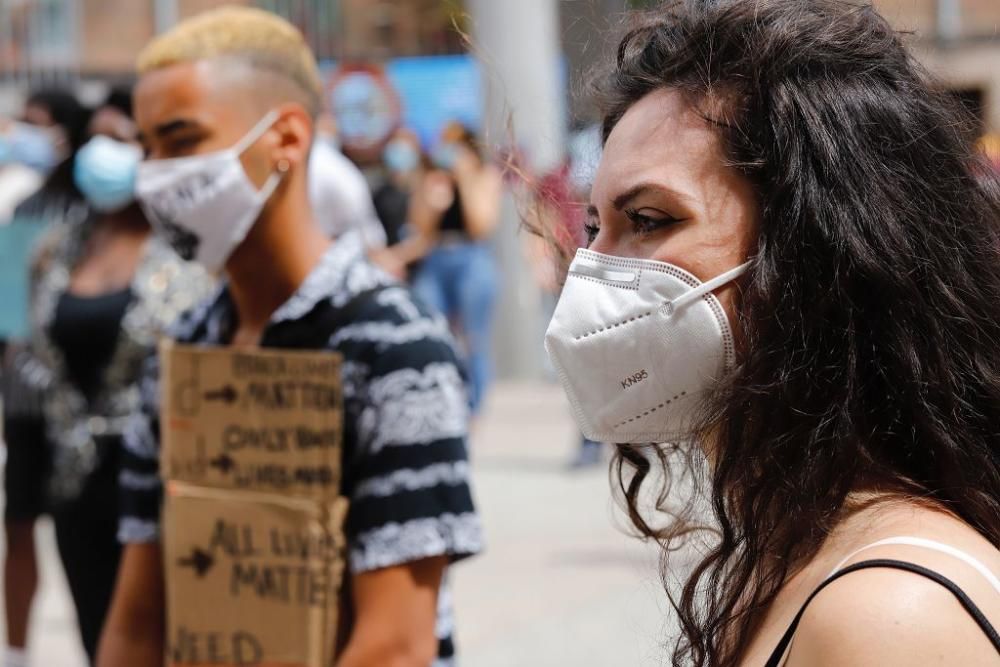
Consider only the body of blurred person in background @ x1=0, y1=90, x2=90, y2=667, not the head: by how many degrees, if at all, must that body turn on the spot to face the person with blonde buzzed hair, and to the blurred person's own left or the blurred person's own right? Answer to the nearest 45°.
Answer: approximately 45° to the blurred person's own left

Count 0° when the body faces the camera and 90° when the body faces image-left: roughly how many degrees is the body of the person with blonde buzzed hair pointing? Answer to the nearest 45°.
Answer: approximately 45°

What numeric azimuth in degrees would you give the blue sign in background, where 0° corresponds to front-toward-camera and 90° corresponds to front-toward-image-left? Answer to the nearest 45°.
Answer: approximately 0°

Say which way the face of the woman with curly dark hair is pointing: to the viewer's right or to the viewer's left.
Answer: to the viewer's left

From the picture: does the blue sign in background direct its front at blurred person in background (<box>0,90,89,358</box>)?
yes

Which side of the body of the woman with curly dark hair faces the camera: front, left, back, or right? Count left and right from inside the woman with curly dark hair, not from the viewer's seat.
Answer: left
